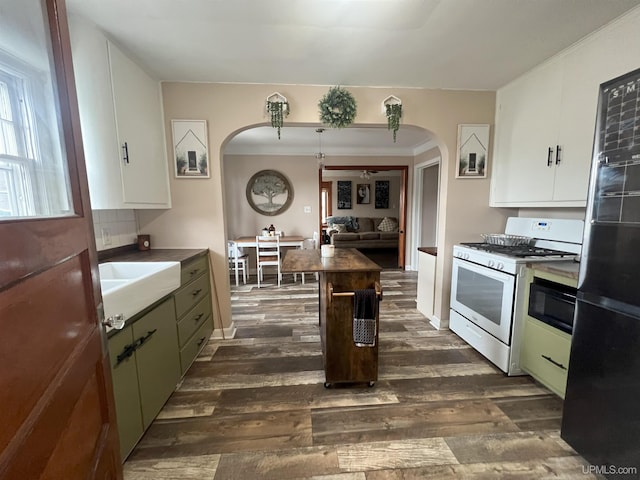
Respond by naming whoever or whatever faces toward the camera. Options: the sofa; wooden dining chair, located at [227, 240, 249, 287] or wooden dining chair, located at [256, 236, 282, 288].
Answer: the sofa

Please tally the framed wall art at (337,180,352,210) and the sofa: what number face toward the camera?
2

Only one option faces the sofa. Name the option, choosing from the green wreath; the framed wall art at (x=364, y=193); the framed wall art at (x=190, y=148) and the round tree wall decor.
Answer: the framed wall art at (x=364, y=193)

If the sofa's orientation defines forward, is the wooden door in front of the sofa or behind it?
in front

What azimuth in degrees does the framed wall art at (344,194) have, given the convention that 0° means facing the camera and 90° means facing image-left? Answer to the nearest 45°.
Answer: approximately 0°

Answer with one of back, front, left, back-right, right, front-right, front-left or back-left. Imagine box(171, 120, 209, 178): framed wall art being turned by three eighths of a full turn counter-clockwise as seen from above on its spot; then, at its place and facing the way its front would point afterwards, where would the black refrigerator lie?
right

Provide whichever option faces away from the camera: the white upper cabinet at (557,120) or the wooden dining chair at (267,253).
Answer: the wooden dining chair

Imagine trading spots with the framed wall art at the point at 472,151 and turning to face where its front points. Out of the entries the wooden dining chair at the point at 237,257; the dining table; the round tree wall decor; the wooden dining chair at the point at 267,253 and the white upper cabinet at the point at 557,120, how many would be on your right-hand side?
4

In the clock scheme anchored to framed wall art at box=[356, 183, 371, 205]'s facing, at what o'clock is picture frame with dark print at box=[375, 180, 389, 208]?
The picture frame with dark print is roughly at 9 o'clock from the framed wall art.

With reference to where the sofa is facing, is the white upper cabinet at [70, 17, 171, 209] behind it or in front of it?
in front

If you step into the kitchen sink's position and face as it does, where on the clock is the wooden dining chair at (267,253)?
The wooden dining chair is roughly at 9 o'clock from the kitchen sink.

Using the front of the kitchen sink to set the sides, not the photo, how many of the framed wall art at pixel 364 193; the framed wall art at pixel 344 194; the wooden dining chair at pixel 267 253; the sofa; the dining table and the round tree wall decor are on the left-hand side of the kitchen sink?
6

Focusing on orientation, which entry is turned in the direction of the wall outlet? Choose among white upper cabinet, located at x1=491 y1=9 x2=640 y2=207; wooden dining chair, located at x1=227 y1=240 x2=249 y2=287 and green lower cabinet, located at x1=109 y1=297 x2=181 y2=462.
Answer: the white upper cabinet

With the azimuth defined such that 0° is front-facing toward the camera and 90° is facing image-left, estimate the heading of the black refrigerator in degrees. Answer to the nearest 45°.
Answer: approximately 45°

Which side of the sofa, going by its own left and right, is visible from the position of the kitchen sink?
front
